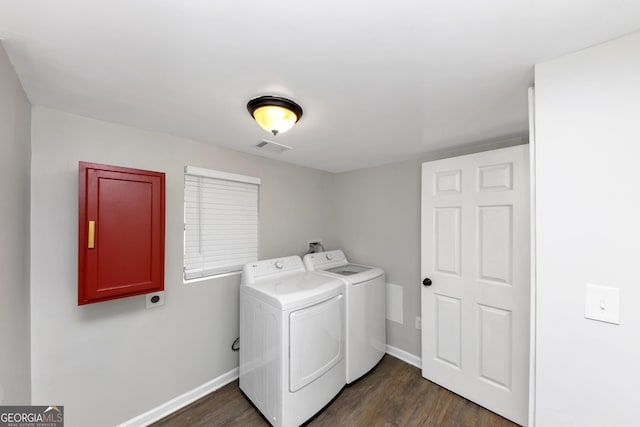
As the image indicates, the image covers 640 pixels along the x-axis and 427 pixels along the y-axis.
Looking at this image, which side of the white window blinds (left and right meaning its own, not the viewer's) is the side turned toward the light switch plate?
front

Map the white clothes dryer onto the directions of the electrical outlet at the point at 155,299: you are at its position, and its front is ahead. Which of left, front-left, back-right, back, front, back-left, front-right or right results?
front-left

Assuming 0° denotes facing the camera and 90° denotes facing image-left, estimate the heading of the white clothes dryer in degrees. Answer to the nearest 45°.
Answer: approximately 315°

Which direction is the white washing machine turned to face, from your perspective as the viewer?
facing the viewer and to the right of the viewer

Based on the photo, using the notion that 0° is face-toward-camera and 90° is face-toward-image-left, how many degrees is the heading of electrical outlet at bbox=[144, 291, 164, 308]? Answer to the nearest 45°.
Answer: approximately 0°

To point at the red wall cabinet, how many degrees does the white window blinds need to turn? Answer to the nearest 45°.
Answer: approximately 90° to its right

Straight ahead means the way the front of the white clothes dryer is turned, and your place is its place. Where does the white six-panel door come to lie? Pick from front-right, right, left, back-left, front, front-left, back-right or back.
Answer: front-left

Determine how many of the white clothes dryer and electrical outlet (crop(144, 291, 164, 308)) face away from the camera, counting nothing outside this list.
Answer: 0
